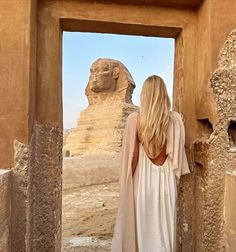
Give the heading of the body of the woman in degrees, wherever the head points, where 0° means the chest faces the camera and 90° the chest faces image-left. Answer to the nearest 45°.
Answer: approximately 180°

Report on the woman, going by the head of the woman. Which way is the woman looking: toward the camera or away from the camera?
away from the camera

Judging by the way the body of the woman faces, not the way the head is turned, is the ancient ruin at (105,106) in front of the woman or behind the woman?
in front
